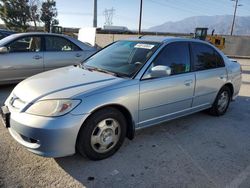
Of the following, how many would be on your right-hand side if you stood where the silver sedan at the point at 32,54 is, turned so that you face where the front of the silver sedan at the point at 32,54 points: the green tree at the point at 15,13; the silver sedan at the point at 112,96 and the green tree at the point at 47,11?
2

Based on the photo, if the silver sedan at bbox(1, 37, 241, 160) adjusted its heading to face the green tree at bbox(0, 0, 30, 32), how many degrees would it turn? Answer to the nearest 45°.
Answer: approximately 90° to its right

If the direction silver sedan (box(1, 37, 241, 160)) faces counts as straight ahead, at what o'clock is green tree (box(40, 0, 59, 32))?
The green tree is roughly at 4 o'clock from the silver sedan.

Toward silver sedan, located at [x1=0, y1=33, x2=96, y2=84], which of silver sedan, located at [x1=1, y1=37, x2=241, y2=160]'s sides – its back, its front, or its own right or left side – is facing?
right

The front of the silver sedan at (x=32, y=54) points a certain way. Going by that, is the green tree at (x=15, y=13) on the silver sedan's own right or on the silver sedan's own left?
on the silver sedan's own right

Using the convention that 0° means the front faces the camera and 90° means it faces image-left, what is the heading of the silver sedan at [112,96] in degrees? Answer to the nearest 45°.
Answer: approximately 45°

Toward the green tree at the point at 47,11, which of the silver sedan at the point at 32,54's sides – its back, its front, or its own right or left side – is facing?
right

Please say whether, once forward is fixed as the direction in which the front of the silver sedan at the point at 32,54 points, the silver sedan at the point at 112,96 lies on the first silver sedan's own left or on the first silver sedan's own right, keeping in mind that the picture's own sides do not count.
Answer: on the first silver sedan's own left

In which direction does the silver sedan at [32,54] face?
to the viewer's left
